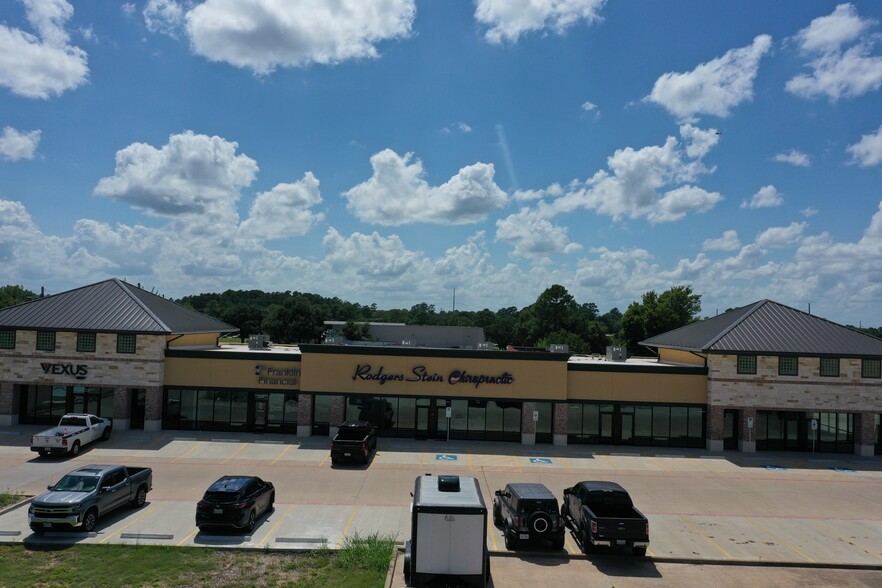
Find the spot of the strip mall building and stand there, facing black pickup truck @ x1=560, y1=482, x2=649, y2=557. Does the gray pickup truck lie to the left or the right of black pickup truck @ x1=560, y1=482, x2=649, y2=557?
right

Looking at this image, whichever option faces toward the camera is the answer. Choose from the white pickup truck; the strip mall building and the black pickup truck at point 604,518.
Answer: the strip mall building

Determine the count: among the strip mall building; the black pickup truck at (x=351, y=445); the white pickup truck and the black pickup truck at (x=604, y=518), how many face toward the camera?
1

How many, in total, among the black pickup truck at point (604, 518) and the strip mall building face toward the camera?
1

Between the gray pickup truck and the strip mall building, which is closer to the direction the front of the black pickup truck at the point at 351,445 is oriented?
the strip mall building

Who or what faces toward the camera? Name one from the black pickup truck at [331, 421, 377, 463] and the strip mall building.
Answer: the strip mall building

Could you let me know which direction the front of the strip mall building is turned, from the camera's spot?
facing the viewer

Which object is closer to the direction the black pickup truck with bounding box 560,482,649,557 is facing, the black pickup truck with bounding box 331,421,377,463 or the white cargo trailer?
the black pickup truck

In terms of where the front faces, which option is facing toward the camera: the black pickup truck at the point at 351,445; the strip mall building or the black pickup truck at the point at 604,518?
the strip mall building

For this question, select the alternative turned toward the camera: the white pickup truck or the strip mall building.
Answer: the strip mall building
